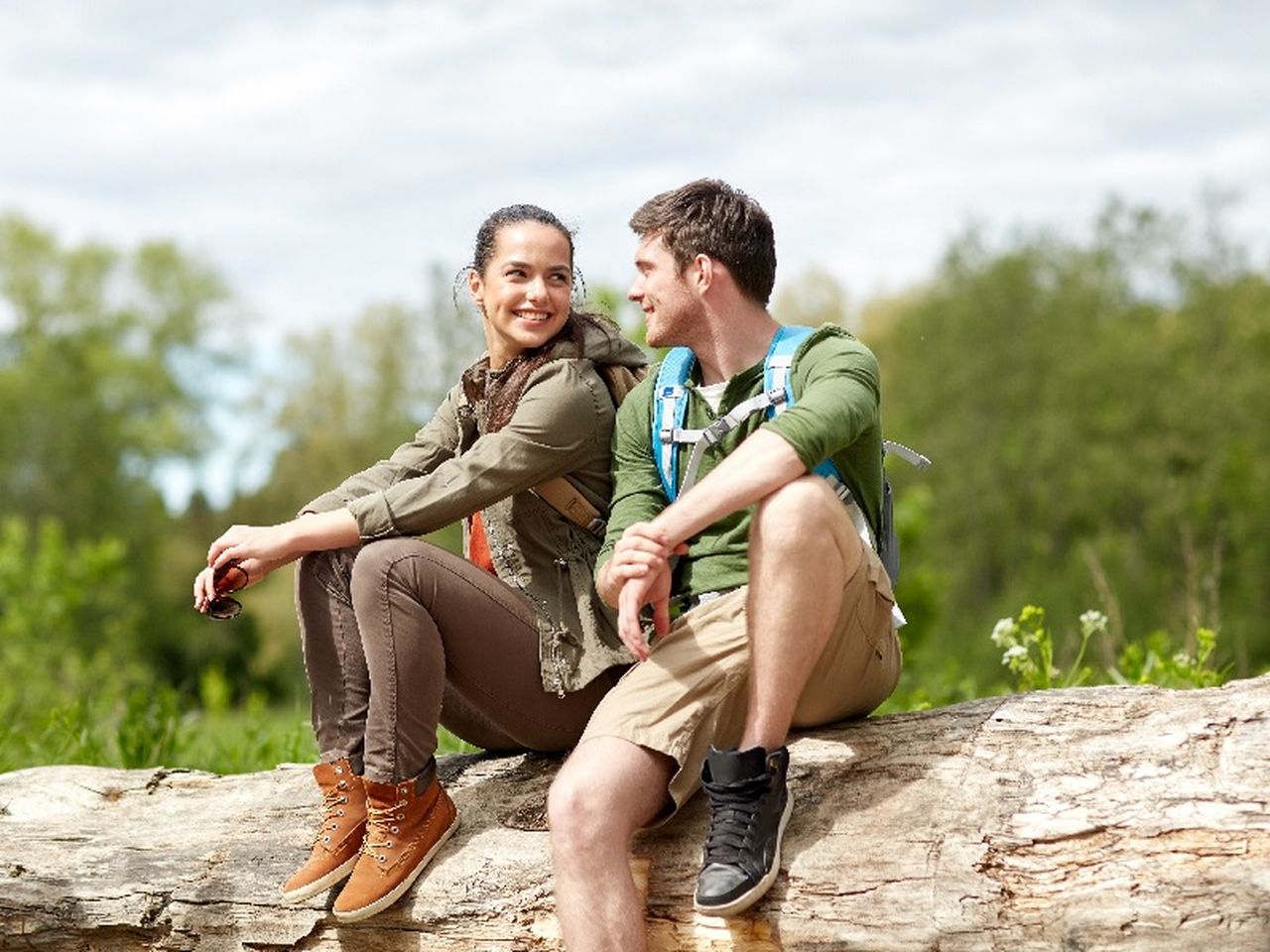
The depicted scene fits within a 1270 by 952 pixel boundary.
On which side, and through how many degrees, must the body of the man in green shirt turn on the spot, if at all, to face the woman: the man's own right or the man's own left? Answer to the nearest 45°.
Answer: approximately 90° to the man's own right

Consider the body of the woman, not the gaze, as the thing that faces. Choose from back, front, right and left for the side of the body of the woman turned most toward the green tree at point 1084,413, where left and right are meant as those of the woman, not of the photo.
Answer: back

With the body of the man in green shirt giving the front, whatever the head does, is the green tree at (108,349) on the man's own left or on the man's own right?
on the man's own right

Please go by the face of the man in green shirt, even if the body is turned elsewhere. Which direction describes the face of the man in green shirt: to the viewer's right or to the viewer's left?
to the viewer's left

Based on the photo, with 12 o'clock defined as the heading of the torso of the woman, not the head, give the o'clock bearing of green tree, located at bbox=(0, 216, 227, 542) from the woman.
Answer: The green tree is roughly at 4 o'clock from the woman.

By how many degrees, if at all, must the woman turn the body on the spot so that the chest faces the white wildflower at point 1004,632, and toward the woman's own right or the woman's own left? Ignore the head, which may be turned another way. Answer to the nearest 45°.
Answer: approximately 180°

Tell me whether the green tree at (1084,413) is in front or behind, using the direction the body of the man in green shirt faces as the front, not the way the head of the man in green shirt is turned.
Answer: behind

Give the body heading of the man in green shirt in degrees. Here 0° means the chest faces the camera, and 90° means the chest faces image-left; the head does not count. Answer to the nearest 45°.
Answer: approximately 45°

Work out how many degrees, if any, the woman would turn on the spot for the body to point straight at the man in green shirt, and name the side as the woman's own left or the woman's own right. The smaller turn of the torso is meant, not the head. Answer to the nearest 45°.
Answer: approximately 90° to the woman's own left
